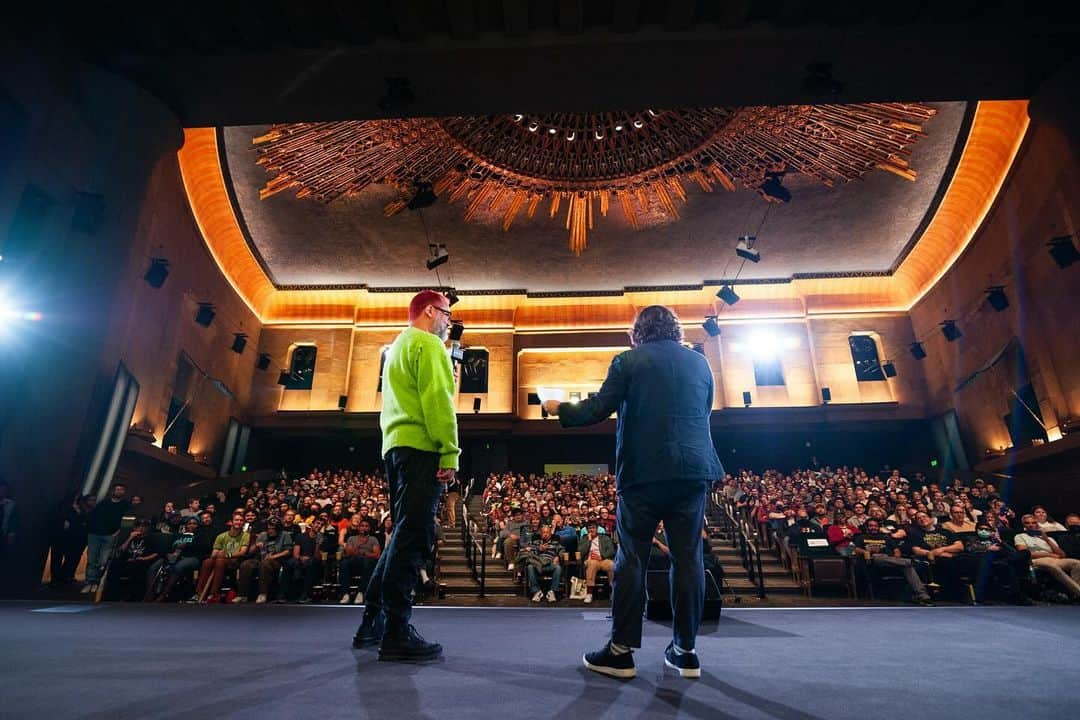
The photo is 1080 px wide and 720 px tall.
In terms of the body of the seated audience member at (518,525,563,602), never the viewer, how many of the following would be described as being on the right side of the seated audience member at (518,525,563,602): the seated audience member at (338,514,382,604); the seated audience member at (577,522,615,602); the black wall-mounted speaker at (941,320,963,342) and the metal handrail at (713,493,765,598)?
1

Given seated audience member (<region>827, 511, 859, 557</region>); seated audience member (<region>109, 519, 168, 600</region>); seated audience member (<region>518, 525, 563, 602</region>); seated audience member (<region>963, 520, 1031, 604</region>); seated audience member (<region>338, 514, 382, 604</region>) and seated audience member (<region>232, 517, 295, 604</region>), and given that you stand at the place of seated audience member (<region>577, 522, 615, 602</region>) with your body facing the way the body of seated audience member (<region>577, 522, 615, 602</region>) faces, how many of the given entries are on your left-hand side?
2

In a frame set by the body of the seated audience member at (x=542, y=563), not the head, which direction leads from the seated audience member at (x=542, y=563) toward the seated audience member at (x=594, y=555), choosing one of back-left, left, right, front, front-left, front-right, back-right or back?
left

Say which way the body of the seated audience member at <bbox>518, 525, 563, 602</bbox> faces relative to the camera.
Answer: toward the camera

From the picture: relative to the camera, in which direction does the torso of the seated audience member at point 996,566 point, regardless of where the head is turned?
toward the camera

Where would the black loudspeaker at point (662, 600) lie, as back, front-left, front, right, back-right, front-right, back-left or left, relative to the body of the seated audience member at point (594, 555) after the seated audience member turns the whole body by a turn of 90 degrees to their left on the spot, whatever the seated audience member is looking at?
right

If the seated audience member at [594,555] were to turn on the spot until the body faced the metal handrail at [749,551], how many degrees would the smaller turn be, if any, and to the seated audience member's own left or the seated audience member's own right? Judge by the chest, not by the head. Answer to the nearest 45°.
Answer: approximately 90° to the seated audience member's own left

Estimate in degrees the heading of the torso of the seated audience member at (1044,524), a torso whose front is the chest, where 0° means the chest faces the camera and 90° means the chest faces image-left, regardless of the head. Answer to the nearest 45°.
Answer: approximately 45°

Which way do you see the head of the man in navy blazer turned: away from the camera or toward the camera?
away from the camera

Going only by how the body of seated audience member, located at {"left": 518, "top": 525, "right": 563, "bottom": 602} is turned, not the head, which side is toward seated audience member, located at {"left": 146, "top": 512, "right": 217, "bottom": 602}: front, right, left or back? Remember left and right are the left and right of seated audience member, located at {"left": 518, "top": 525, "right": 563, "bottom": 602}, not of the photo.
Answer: right

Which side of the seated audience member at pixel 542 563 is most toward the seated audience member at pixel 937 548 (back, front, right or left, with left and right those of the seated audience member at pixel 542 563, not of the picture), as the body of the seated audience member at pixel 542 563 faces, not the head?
left

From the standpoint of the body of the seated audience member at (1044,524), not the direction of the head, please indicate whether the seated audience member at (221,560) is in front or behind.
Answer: in front

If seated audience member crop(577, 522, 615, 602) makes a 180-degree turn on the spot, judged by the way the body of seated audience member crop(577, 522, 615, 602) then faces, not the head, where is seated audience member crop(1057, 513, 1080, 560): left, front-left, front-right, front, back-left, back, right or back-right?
right

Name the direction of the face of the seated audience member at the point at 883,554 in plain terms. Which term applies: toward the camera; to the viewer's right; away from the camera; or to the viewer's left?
toward the camera

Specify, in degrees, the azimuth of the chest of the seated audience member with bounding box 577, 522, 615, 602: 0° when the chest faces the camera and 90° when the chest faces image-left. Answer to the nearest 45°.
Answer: approximately 0°

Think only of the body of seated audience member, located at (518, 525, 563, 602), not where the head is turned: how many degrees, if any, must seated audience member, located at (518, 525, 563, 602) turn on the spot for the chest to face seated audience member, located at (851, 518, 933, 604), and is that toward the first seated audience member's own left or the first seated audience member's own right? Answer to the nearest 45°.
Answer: approximately 90° to the first seated audience member's own left

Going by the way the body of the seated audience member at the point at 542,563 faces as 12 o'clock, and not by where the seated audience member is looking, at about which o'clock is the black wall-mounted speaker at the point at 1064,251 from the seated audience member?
The black wall-mounted speaker is roughly at 9 o'clock from the seated audience member.

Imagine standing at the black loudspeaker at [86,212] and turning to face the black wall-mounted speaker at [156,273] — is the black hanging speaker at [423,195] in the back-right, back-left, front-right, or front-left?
front-right
